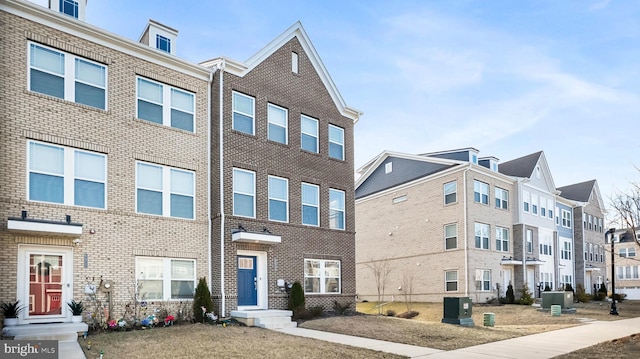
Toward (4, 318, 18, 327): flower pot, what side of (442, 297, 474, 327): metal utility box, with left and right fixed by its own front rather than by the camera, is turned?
right

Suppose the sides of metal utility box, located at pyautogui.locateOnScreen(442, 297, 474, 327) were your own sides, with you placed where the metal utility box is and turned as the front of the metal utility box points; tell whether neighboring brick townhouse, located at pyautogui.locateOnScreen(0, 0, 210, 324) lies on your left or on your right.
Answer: on your right

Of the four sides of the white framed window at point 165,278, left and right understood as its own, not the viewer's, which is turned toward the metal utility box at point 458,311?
left

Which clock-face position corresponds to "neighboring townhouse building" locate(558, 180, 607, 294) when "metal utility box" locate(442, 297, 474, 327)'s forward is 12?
The neighboring townhouse building is roughly at 8 o'clock from the metal utility box.

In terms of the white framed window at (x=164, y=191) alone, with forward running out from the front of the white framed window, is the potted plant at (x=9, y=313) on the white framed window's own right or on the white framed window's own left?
on the white framed window's own right

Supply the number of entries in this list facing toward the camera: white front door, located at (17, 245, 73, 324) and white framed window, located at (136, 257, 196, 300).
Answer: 2

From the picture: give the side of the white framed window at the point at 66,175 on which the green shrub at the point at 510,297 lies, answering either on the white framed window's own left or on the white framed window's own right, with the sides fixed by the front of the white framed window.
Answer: on the white framed window's own left
